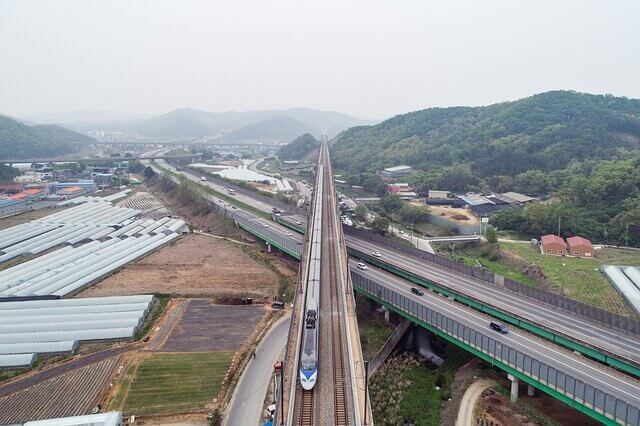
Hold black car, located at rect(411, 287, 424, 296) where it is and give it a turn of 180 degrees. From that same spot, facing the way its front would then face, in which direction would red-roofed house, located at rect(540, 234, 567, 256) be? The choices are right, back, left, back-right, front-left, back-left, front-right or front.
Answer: right

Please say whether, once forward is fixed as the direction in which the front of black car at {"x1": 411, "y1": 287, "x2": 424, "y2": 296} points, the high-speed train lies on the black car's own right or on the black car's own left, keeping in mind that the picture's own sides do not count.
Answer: on the black car's own right

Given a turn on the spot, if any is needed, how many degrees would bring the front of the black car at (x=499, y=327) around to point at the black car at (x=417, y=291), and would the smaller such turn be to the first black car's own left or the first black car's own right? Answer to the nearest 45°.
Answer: approximately 180°

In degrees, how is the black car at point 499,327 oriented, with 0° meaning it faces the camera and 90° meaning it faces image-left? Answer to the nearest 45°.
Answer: approximately 315°

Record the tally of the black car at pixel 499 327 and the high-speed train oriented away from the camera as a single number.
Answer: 0

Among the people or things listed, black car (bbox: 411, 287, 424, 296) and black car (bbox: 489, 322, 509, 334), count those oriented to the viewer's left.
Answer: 0

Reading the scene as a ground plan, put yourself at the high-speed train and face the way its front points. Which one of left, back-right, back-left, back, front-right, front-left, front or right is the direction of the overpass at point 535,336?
left

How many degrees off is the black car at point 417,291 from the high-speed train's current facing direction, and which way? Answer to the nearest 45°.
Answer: approximately 135° to its left

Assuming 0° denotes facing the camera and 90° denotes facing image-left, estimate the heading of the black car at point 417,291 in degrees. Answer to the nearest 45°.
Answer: approximately 315°

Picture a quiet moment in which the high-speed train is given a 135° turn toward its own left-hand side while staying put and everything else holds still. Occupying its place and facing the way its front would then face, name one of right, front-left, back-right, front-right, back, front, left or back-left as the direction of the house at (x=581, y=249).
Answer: front

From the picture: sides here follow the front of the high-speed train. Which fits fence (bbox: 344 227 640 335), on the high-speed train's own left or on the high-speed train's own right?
on the high-speed train's own left

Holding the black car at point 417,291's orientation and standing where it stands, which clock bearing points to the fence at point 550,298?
The fence is roughly at 11 o'clock from the black car.

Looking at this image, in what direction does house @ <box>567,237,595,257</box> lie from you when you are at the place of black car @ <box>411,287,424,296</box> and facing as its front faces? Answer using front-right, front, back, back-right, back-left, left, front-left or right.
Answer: left
